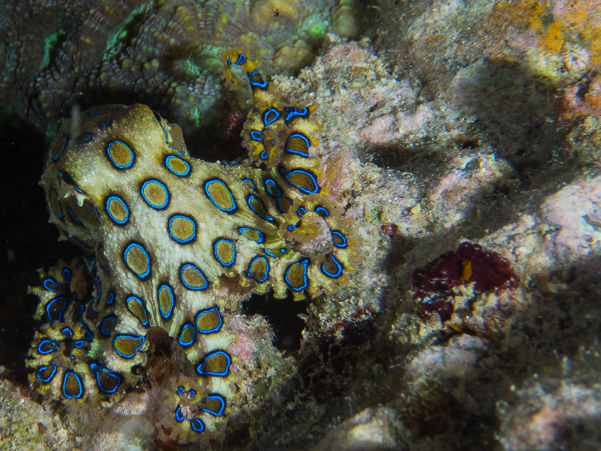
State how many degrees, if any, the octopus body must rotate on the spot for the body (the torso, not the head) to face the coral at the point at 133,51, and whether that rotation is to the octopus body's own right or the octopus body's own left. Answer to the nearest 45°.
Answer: approximately 180°

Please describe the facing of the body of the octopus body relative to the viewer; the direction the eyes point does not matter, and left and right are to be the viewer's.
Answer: facing the viewer and to the right of the viewer
